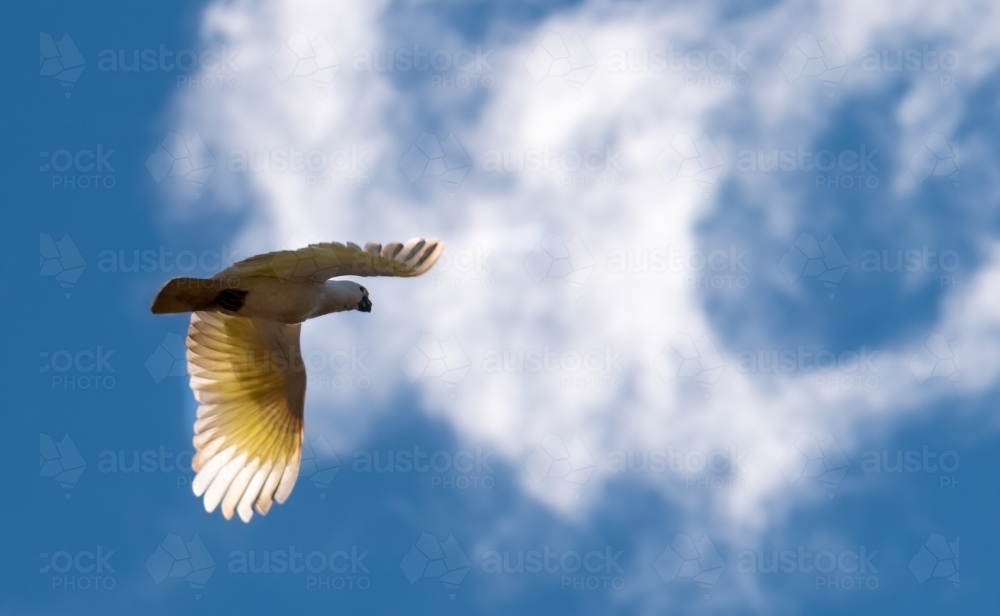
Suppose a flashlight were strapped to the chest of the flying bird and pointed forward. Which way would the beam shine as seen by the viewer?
to the viewer's right
